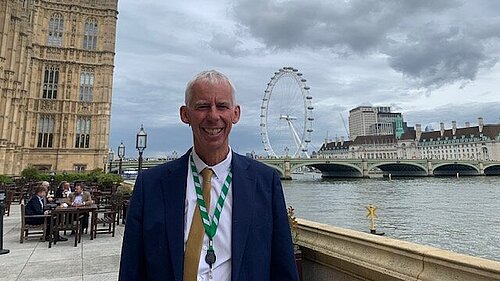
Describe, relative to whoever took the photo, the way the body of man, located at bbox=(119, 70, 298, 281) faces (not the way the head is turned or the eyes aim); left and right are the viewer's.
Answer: facing the viewer

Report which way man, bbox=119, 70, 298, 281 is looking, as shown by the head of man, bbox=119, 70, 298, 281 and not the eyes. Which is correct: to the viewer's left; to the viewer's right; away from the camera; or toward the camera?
toward the camera

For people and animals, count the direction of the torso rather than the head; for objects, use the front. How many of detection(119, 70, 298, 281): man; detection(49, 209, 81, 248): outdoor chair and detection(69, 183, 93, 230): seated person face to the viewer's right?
0

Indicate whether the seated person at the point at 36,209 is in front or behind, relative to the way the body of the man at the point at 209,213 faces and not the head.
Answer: behind

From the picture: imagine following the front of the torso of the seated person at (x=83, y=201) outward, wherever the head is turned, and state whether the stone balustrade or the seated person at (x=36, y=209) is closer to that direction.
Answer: the seated person

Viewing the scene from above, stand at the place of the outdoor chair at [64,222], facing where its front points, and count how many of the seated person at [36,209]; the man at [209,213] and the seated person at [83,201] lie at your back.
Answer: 1

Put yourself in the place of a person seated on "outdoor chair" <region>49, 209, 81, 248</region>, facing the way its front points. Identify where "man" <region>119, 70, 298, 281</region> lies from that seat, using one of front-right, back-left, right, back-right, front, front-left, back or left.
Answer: back

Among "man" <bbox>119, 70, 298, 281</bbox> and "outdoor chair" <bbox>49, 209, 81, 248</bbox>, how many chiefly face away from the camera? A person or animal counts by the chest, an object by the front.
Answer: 1

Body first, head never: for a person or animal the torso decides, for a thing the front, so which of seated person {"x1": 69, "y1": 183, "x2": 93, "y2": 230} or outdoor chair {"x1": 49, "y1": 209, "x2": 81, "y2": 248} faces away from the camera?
the outdoor chair

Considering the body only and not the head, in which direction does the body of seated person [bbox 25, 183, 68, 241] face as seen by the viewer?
to the viewer's right

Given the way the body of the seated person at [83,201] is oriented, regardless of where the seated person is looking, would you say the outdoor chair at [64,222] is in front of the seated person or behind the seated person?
in front

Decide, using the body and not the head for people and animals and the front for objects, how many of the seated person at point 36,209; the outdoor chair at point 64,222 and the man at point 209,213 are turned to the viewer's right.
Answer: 1
